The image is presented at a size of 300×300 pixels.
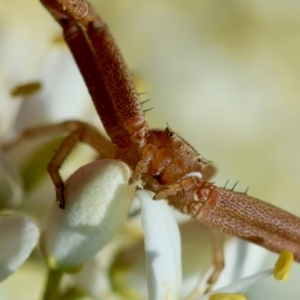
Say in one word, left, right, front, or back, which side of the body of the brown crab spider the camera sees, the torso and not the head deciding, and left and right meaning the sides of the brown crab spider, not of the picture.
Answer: front
